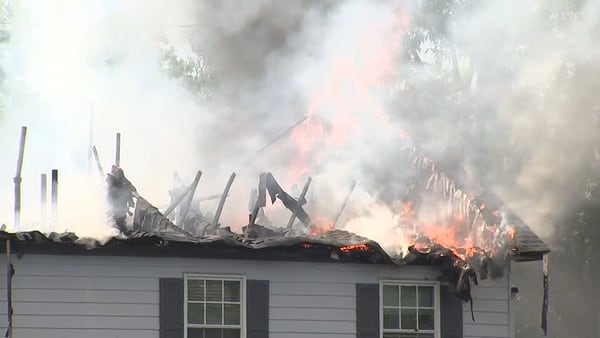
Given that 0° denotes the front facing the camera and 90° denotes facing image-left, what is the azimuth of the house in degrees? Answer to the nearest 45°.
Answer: approximately 0°
